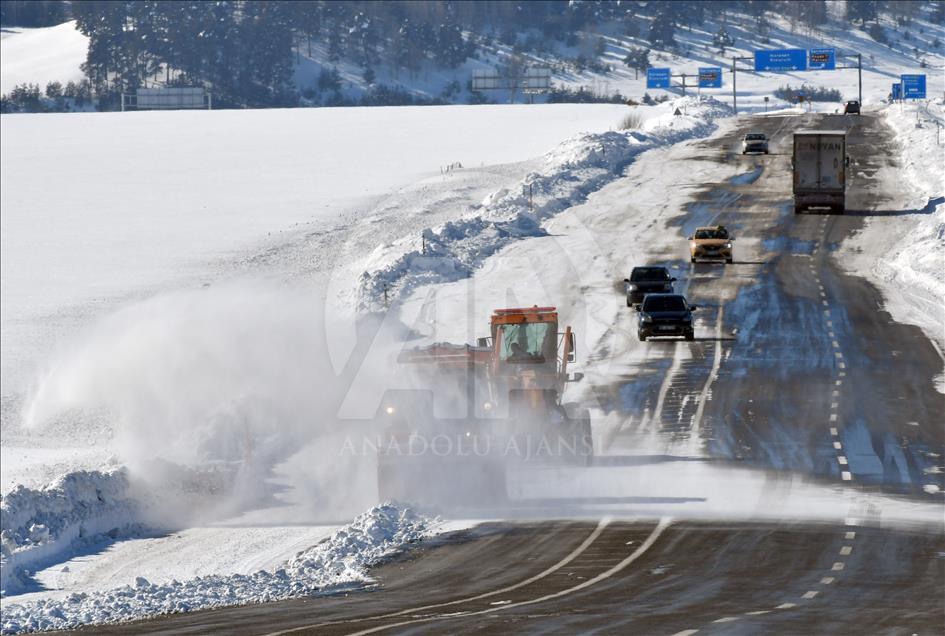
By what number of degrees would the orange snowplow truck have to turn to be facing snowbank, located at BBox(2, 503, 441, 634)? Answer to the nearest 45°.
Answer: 0° — it already faces it

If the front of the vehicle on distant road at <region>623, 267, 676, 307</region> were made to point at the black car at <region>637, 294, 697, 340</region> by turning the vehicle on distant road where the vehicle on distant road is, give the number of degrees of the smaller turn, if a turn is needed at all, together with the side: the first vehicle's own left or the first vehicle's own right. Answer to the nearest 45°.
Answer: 0° — it already faces it

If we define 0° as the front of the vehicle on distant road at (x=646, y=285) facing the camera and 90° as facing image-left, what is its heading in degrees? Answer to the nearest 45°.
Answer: approximately 0°

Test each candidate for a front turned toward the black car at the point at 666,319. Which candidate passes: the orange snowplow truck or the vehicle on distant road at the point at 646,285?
the vehicle on distant road

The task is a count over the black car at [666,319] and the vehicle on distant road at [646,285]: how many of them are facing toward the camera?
2

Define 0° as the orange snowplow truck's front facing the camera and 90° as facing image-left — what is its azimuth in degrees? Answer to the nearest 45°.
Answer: approximately 45°

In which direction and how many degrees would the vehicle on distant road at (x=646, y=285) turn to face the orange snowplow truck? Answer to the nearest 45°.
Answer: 0° — it already faces it

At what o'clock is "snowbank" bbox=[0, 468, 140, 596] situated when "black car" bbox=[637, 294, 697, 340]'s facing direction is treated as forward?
The snowbank is roughly at 1 o'clock from the black car.
